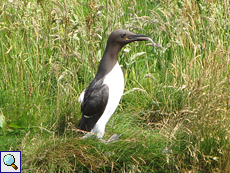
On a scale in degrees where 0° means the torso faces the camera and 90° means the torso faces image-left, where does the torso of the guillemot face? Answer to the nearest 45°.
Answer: approximately 270°
